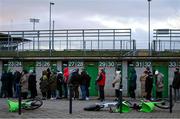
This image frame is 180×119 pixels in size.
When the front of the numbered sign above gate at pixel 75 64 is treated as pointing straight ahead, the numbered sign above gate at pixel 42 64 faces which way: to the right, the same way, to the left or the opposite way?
the same way

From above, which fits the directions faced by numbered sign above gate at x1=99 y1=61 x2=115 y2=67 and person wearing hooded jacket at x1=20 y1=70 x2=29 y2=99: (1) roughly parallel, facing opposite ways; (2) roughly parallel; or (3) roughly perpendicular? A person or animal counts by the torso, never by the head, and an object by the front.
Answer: roughly perpendicular

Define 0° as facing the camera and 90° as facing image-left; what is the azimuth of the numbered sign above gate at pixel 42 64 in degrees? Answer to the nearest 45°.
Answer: approximately 0°

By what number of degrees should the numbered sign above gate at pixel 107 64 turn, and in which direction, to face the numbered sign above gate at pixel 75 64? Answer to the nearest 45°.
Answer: approximately 90° to its right

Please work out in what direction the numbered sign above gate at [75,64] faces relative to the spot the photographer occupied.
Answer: facing the viewer

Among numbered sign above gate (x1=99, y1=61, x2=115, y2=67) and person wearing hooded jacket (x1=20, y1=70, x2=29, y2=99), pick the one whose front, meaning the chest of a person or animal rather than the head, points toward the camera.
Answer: the numbered sign above gate

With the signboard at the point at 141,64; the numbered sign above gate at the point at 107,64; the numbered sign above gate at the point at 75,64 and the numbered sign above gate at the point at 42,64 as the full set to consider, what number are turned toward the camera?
4

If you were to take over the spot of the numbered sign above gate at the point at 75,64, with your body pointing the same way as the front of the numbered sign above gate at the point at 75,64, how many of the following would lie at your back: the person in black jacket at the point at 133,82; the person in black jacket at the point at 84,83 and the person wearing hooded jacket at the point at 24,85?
0

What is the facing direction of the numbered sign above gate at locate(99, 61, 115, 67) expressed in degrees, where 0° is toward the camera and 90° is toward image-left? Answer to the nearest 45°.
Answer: approximately 0°

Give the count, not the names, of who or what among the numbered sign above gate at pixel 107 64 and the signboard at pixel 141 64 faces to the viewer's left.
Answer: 0

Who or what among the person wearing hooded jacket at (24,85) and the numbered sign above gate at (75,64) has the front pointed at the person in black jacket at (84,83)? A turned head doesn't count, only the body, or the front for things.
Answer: the numbered sign above gate
